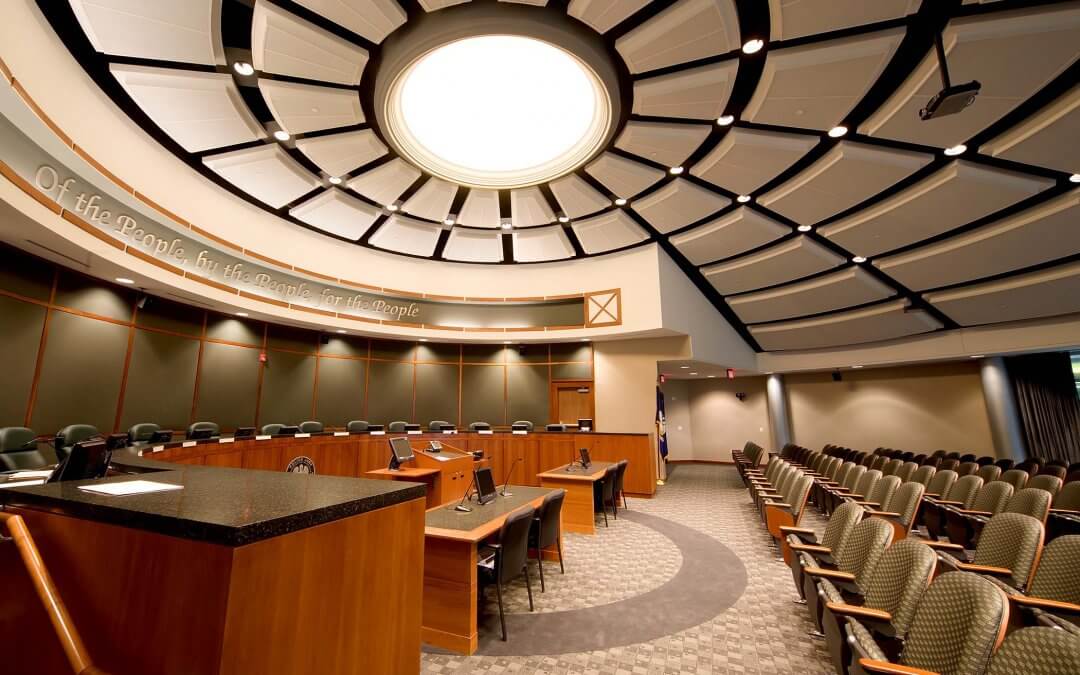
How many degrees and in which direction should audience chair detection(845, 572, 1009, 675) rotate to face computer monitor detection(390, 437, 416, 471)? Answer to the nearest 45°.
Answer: approximately 45° to its right

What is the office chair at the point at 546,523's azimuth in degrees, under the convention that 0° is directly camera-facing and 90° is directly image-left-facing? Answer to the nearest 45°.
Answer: approximately 135°

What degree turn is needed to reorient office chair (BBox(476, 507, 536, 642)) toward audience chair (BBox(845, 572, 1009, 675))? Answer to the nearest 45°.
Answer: approximately 180°

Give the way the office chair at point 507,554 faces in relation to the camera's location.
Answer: facing away from the viewer and to the left of the viewer

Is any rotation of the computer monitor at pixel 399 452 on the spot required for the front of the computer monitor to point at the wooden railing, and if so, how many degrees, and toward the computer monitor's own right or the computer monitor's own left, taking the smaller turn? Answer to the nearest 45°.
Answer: approximately 45° to the computer monitor's own right

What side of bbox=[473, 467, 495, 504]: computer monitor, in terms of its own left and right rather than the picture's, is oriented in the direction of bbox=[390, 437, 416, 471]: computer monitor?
back
